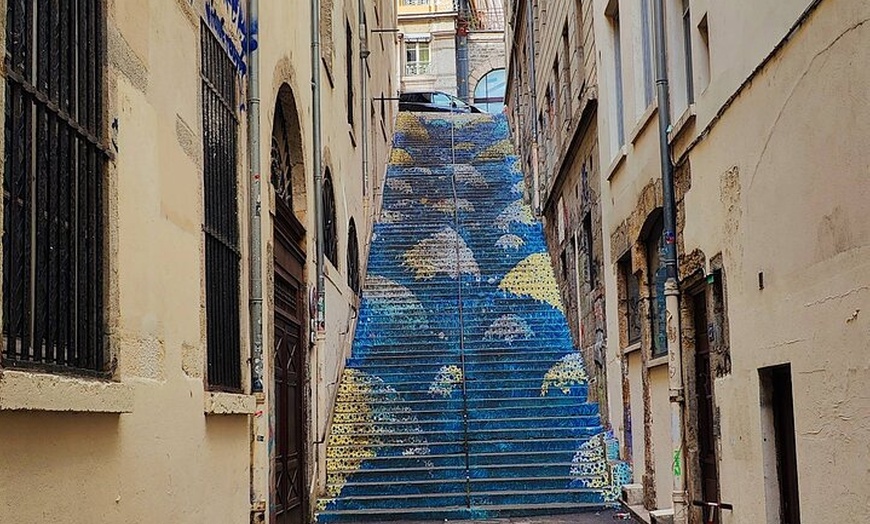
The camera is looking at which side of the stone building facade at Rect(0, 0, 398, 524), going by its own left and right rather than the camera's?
right

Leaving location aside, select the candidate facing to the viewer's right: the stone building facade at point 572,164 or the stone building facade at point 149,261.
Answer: the stone building facade at point 149,261

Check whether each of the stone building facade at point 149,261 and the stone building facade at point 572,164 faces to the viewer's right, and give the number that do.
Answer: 1

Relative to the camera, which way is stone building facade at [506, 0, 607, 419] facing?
to the viewer's left

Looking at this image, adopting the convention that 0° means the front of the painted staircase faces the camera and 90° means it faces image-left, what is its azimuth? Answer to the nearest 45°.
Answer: approximately 0°

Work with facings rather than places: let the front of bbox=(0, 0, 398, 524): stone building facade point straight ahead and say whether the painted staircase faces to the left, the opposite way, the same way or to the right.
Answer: to the right

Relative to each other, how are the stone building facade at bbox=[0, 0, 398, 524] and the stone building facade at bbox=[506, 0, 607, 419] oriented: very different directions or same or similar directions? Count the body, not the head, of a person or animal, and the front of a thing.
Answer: very different directions

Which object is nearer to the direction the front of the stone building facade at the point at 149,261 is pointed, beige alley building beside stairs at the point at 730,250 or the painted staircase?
the beige alley building beside stairs

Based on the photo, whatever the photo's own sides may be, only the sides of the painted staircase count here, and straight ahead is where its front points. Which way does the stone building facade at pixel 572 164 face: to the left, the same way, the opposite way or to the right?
to the right
